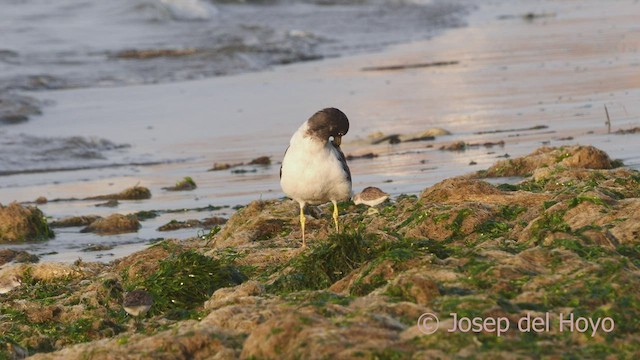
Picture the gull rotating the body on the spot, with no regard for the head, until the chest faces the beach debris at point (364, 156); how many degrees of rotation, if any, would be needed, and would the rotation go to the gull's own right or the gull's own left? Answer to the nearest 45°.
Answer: approximately 180°

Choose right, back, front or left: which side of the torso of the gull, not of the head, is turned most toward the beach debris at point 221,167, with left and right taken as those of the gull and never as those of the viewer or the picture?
back

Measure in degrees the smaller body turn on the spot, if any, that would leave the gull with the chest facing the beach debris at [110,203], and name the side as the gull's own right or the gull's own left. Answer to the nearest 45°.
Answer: approximately 135° to the gull's own right

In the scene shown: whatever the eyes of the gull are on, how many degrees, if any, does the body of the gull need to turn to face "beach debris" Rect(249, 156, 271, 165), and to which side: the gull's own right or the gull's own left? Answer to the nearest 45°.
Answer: approximately 180°

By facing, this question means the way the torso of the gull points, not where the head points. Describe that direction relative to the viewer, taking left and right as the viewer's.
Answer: facing the viewer

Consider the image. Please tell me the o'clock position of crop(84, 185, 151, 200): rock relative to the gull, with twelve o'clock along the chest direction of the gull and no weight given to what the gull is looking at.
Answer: The rock is roughly at 5 o'clock from the gull.

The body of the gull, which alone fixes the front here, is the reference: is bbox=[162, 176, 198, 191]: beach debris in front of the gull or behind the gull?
behind

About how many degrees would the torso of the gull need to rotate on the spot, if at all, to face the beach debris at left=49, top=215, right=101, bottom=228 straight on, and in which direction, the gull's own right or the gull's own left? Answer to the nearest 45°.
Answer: approximately 135° to the gull's own right

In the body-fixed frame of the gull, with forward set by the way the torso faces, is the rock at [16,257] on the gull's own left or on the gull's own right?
on the gull's own right

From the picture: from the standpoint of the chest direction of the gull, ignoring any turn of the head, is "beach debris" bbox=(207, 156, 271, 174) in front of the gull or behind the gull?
behind

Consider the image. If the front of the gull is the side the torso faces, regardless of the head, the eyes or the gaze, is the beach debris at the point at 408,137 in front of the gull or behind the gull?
behind

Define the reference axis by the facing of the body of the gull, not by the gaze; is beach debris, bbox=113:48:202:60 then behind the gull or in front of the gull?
behind
